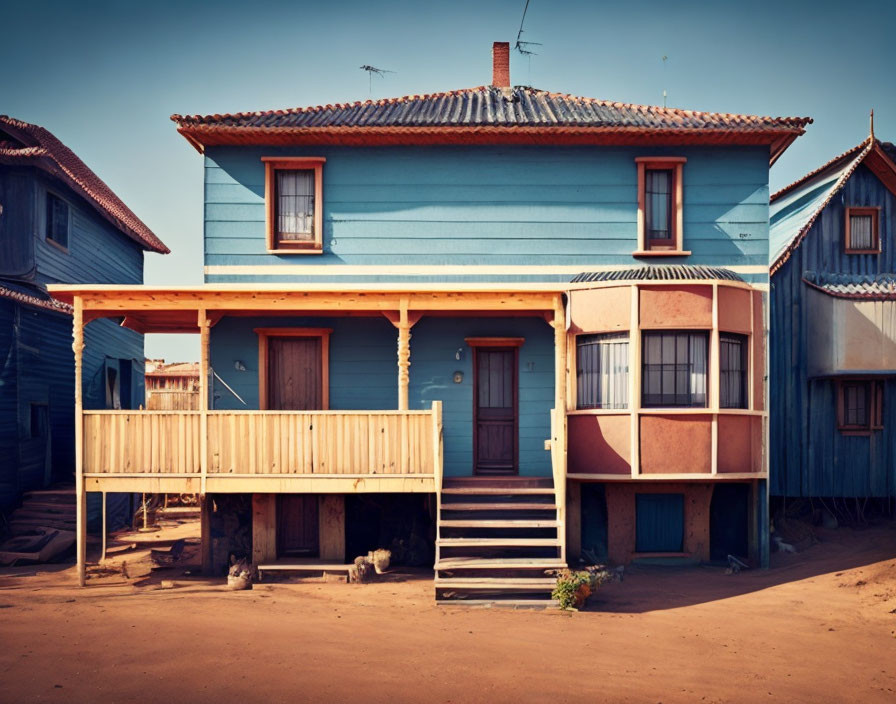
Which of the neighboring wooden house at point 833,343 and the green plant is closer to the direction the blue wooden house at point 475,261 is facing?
the green plant

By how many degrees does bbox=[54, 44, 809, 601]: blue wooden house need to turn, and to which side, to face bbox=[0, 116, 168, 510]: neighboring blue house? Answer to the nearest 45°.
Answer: approximately 135° to its right

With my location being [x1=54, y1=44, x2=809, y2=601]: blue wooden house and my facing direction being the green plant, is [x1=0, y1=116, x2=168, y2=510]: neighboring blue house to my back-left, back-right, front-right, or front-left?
back-right

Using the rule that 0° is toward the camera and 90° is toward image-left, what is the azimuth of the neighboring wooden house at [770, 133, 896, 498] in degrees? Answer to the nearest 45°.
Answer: approximately 0°

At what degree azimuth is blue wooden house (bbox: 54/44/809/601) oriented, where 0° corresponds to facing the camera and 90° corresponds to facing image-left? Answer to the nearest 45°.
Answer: approximately 0°

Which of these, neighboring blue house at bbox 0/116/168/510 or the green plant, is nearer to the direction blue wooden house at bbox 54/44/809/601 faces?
the green plant

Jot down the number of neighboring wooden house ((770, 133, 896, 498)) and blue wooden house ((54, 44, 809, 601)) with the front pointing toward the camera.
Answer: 2

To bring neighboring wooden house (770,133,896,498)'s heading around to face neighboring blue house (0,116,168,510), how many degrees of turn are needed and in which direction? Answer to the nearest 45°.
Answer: approximately 90° to its right
